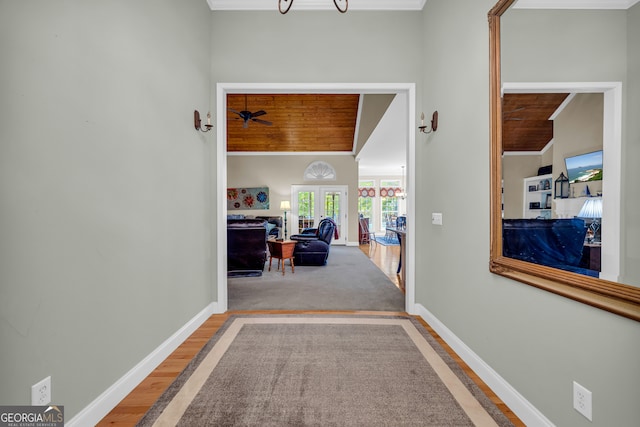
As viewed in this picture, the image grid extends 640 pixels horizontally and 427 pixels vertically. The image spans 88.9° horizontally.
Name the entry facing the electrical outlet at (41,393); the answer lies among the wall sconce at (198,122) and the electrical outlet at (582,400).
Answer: the electrical outlet at (582,400)

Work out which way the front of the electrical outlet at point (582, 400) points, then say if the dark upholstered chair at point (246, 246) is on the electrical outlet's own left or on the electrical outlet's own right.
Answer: on the electrical outlet's own right

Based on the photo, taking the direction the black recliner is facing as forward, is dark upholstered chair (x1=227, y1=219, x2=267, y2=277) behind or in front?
in front

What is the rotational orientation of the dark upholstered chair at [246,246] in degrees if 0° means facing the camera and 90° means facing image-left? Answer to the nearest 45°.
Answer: approximately 180°

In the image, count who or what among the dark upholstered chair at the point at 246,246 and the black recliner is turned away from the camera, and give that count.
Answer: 1

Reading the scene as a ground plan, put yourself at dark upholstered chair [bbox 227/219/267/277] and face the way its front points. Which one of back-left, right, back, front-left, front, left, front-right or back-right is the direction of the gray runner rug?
back

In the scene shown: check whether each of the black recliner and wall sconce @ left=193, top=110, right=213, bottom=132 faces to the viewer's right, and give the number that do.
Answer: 1

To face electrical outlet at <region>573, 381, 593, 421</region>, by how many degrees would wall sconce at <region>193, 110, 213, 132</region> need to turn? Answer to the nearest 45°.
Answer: approximately 45° to its right

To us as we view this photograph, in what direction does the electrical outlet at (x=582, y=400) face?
facing the viewer and to the left of the viewer

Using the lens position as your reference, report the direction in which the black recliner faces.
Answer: facing to the left of the viewer

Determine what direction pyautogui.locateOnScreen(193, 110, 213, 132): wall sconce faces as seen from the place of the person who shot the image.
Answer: facing to the right of the viewer
